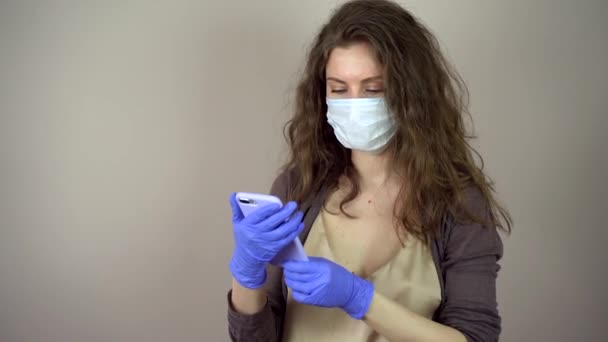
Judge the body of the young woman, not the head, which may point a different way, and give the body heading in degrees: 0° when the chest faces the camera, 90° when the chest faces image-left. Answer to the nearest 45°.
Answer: approximately 45°
